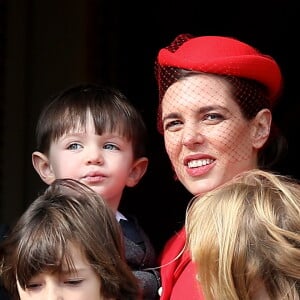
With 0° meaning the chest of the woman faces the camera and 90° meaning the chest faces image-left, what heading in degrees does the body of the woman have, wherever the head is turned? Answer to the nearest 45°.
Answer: approximately 45°

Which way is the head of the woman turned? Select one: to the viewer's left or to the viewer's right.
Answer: to the viewer's left

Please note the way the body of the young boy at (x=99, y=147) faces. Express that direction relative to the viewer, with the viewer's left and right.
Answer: facing the viewer
